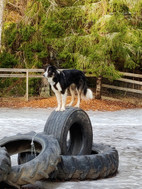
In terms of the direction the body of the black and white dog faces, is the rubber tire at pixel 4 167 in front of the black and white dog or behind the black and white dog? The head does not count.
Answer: in front

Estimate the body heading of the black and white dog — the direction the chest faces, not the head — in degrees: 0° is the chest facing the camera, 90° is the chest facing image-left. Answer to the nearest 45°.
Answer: approximately 45°

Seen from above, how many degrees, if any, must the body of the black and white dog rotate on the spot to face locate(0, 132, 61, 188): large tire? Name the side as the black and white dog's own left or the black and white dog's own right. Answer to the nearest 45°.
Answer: approximately 45° to the black and white dog's own left
